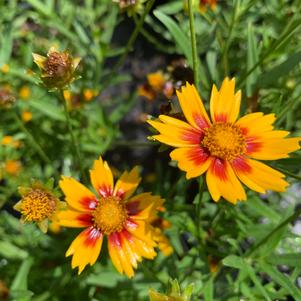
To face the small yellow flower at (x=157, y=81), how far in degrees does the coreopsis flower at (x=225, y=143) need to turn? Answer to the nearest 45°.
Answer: approximately 180°

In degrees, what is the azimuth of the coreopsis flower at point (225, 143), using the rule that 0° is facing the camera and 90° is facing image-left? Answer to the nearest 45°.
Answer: approximately 0°

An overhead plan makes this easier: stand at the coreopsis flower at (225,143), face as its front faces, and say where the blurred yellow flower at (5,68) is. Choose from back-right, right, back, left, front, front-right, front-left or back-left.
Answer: back-right

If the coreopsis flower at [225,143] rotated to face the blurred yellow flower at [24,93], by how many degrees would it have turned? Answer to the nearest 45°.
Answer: approximately 135° to its right
